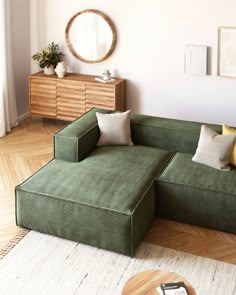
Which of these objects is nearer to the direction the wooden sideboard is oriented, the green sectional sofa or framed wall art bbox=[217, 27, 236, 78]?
the green sectional sofa

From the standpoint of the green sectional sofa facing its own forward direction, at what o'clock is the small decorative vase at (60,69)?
The small decorative vase is roughly at 4 o'clock from the green sectional sofa.

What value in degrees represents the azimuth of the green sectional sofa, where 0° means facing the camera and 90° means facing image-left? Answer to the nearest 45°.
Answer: approximately 45°

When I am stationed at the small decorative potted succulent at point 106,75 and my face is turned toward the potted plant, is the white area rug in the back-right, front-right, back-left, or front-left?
back-left

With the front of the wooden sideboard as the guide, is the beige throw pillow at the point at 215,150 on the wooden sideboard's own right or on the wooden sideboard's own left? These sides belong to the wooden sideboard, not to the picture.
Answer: on the wooden sideboard's own left

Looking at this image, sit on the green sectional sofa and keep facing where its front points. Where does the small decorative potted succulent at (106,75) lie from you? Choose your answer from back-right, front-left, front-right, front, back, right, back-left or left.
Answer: back-right

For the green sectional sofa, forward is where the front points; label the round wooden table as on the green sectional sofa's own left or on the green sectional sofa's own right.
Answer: on the green sectional sofa's own left

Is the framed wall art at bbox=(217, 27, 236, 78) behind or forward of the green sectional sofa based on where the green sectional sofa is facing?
behind

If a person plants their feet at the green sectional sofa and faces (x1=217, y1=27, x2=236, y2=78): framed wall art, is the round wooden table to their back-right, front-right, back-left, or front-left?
back-right
